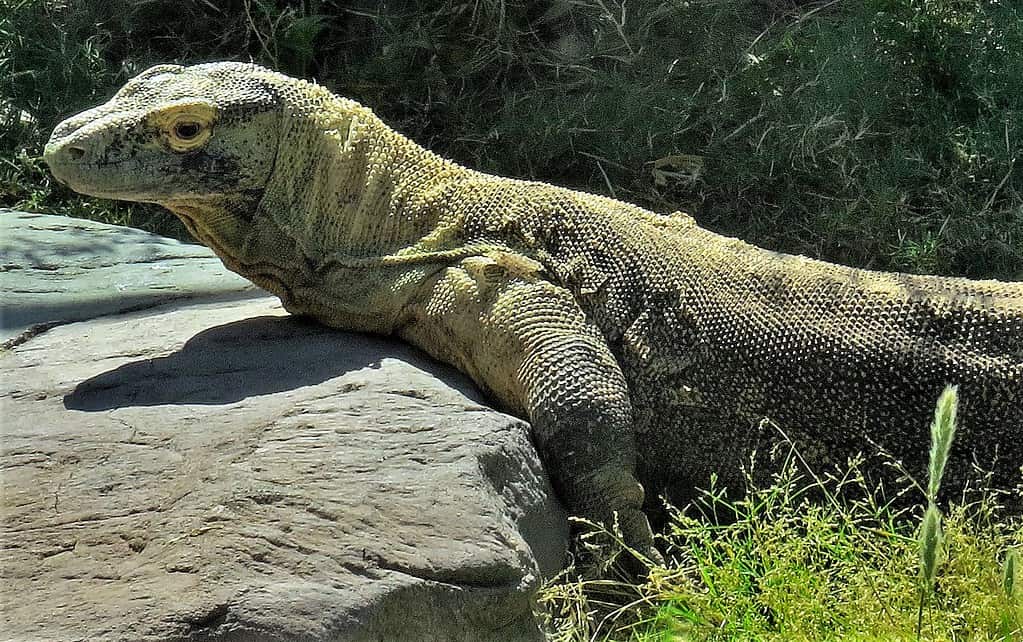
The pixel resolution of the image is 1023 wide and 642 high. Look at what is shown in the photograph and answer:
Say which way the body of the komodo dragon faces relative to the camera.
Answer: to the viewer's left
